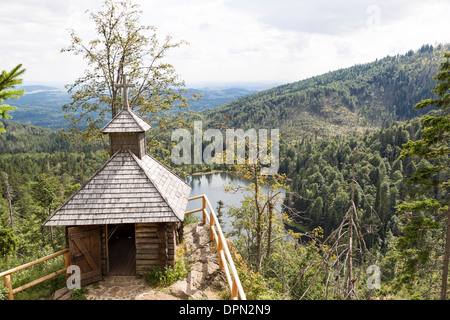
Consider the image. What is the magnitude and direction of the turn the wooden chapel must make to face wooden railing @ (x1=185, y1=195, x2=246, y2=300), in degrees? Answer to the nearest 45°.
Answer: approximately 45° to its left

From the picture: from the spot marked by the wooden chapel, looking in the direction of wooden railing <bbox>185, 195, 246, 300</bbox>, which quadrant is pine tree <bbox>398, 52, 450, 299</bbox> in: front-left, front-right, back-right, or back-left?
front-left

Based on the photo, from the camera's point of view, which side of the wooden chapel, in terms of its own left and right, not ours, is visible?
front

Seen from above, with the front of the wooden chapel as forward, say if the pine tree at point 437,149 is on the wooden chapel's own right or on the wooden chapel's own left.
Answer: on the wooden chapel's own left

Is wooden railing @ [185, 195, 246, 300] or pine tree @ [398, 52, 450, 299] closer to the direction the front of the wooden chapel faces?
the wooden railing
